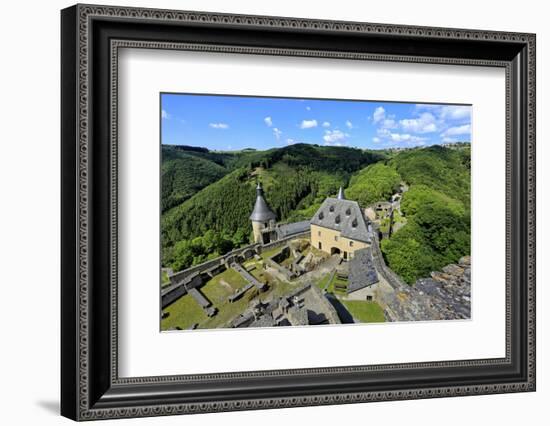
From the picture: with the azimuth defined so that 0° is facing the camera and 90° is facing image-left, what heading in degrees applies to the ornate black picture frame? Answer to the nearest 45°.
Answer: approximately 315°
